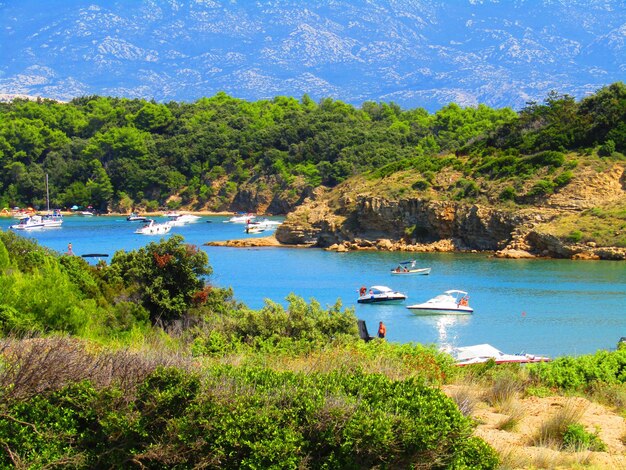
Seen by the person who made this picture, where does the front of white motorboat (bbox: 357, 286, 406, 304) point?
facing to the right of the viewer

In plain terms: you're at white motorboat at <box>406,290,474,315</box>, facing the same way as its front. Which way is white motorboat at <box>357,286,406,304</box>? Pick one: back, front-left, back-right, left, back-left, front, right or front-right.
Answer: front-right

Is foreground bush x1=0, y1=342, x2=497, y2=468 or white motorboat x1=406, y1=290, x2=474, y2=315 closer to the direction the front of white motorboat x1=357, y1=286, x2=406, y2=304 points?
the white motorboat

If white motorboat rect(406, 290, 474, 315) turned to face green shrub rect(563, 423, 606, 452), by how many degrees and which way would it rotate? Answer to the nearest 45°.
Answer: approximately 90° to its left

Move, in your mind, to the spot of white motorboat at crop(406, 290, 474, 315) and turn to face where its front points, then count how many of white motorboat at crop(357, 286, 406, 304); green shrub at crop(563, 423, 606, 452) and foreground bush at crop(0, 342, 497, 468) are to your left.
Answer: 2

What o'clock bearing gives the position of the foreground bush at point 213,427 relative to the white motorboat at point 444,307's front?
The foreground bush is roughly at 9 o'clock from the white motorboat.

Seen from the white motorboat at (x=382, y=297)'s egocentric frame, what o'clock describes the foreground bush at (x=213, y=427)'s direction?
The foreground bush is roughly at 3 o'clock from the white motorboat.

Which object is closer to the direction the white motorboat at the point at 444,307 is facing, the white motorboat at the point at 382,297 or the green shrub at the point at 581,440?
the white motorboat

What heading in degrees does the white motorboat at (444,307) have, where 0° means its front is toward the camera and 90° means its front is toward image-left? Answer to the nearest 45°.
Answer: approximately 90°
